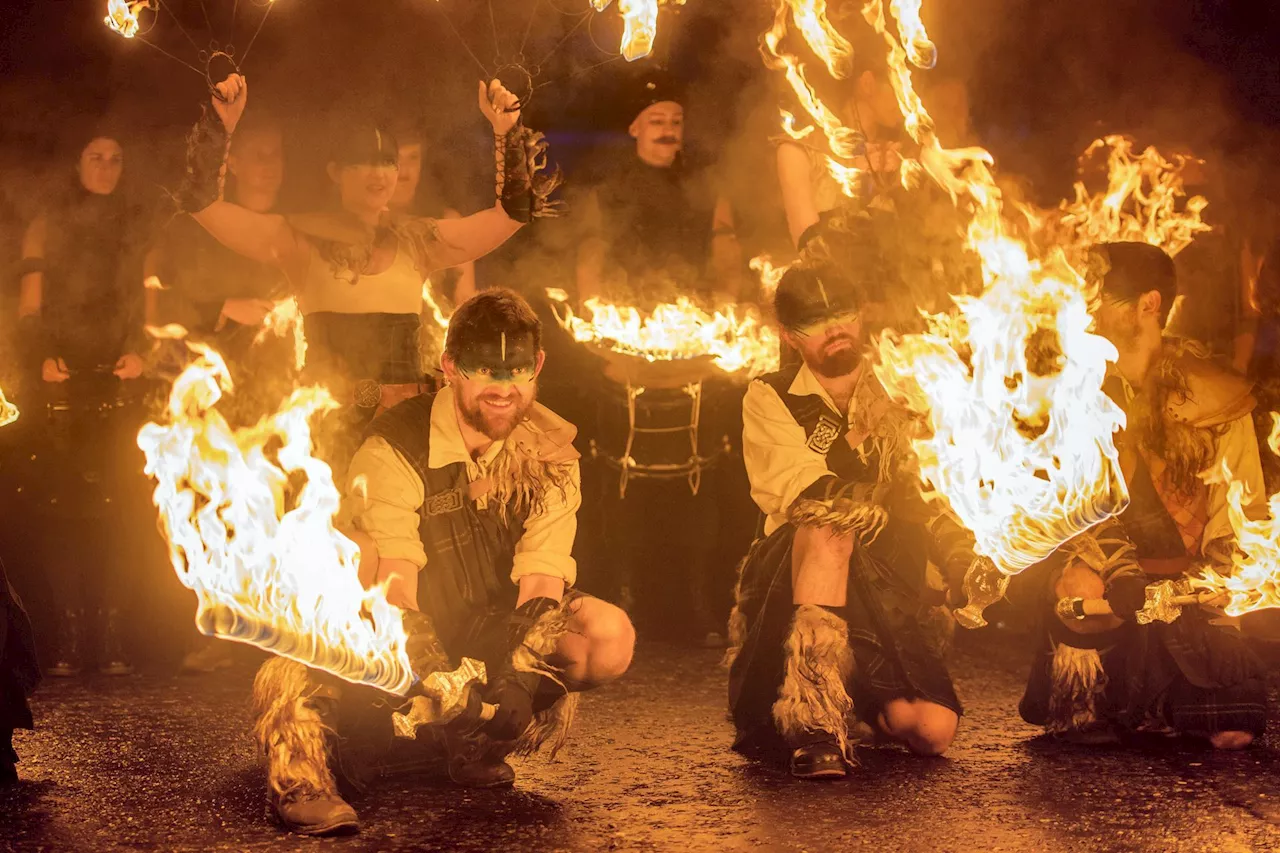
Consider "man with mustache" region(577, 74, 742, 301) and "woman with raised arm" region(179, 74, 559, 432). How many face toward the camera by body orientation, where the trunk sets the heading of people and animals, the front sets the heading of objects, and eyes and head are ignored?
2

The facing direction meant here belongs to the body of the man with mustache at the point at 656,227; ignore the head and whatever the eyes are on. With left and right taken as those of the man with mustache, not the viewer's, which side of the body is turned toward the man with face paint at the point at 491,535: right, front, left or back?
front

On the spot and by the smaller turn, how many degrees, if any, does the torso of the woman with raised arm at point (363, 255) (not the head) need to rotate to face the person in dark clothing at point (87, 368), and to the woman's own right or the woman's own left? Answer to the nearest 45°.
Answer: approximately 135° to the woman's own right

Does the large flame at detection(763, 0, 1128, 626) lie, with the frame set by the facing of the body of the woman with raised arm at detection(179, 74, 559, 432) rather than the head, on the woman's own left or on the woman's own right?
on the woman's own left

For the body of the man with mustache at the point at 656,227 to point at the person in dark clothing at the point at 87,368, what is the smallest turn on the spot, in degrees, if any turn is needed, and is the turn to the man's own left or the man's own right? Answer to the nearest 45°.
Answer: approximately 90° to the man's own right

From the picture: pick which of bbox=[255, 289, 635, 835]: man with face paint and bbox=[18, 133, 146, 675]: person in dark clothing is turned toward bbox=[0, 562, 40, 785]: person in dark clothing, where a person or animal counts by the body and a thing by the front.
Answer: bbox=[18, 133, 146, 675]: person in dark clothing

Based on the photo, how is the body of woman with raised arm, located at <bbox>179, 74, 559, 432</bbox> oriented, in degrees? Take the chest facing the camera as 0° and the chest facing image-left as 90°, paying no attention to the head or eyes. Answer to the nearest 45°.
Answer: approximately 0°
